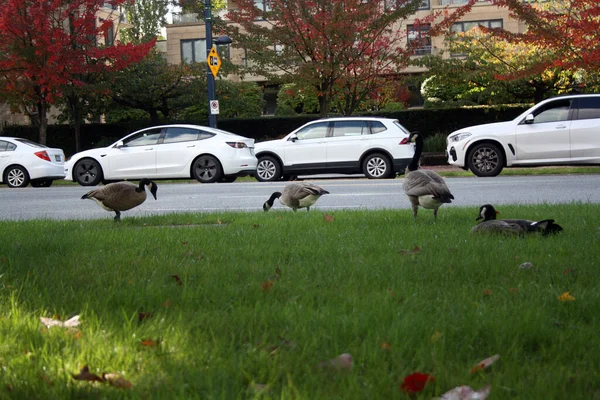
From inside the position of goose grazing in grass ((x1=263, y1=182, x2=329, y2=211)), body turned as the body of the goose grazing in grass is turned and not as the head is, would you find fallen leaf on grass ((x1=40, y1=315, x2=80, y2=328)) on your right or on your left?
on your left

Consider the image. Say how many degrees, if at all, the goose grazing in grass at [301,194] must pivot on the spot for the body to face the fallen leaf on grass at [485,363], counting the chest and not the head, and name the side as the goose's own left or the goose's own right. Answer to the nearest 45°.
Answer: approximately 90° to the goose's own left

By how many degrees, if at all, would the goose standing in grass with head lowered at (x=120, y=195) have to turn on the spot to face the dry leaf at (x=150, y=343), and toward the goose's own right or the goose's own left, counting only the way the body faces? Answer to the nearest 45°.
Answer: approximately 90° to the goose's own right

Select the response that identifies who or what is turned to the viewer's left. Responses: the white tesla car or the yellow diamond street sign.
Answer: the white tesla car

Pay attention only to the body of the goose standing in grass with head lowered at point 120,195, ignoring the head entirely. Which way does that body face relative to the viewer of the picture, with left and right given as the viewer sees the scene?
facing to the right of the viewer

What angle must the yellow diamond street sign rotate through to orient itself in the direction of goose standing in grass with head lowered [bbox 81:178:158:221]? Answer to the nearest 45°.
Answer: approximately 45° to its right

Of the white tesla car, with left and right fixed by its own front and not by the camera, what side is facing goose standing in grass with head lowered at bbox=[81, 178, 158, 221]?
left

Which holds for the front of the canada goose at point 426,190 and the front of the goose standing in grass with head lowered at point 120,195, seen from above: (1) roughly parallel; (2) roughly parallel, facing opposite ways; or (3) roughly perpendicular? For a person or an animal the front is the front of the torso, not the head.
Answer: roughly perpendicular

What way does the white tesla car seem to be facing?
to the viewer's left

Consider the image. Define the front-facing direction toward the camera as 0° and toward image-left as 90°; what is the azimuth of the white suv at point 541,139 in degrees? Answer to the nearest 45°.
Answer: approximately 90°

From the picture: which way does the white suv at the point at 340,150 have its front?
to the viewer's left

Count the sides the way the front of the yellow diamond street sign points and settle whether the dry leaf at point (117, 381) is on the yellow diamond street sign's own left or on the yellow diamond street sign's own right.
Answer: on the yellow diamond street sign's own right
